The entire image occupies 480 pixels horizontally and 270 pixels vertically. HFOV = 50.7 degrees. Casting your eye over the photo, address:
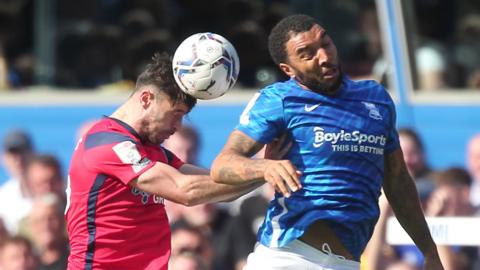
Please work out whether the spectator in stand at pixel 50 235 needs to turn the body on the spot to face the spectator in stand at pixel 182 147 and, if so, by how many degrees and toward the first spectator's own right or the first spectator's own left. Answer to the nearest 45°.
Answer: approximately 90° to the first spectator's own left
